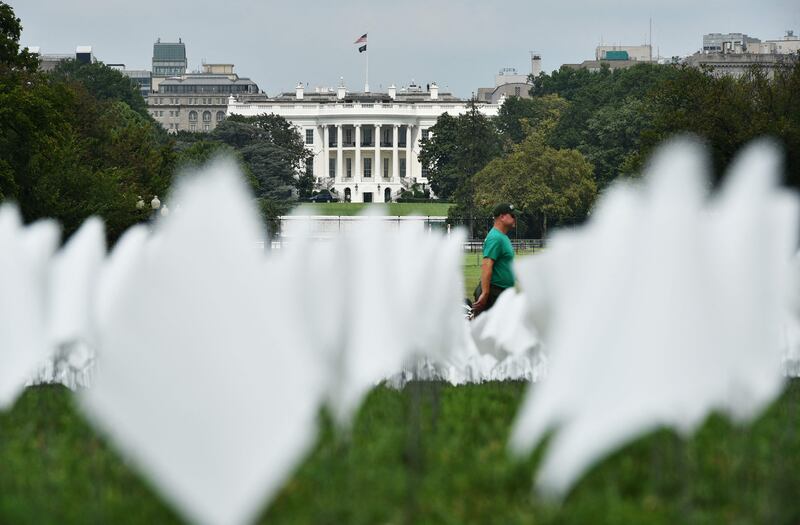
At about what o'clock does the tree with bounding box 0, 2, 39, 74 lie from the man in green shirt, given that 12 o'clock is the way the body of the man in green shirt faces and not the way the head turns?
The tree is roughly at 8 o'clock from the man in green shirt.

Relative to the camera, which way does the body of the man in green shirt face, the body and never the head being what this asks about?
to the viewer's right

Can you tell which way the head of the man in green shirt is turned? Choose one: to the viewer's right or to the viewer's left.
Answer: to the viewer's right
